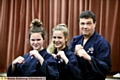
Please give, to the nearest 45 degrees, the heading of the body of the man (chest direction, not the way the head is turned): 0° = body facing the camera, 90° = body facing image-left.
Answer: approximately 45°
